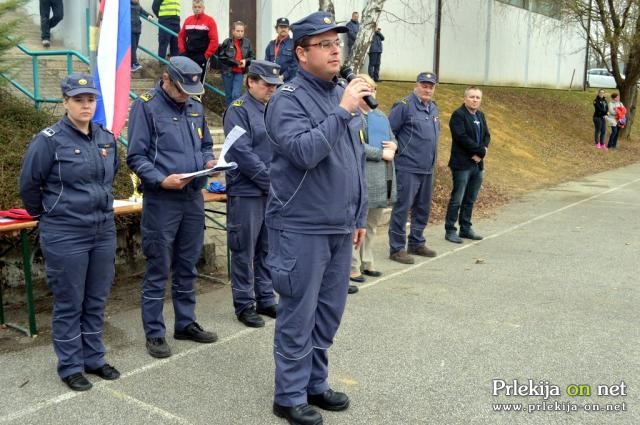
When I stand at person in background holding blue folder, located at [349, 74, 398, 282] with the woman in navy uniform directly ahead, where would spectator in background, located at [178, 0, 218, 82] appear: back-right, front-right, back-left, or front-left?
back-right

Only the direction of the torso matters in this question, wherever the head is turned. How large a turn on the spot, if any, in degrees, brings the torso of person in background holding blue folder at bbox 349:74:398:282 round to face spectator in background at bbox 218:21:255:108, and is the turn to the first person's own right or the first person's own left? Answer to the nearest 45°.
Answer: approximately 180°

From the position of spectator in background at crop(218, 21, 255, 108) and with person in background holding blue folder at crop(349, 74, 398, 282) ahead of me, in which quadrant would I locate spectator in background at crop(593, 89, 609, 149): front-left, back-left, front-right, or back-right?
back-left

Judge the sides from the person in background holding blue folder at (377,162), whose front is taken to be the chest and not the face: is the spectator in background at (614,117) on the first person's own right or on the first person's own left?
on the first person's own left

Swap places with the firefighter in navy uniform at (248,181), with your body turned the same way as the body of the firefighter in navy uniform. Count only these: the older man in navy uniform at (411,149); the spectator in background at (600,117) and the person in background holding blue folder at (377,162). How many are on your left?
3

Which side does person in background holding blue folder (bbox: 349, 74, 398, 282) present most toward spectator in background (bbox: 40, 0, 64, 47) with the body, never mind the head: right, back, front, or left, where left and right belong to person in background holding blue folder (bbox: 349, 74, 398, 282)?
back

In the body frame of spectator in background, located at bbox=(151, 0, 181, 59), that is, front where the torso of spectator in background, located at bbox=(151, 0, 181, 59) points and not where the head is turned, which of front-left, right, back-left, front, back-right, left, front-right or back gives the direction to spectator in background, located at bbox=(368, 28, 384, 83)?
back-left

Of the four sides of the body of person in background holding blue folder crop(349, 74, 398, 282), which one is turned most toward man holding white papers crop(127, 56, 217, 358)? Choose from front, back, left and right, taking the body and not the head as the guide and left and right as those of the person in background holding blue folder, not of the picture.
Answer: right

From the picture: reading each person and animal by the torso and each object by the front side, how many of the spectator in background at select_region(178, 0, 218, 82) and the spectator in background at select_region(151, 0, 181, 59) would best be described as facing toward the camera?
2

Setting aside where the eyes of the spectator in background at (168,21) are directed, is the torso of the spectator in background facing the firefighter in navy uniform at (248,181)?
yes

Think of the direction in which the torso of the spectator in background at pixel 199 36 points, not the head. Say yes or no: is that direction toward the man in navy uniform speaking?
yes
